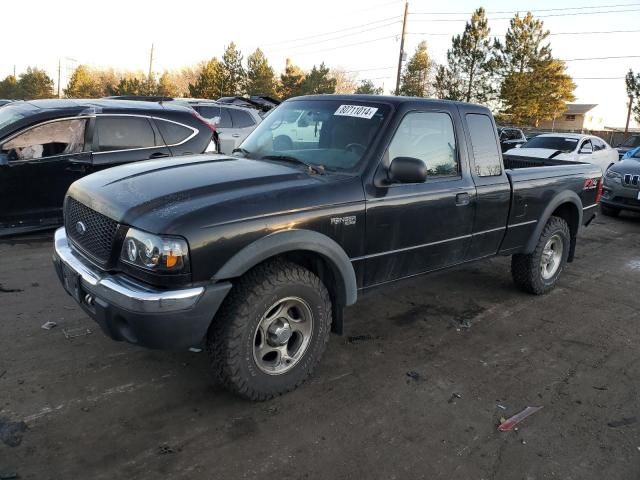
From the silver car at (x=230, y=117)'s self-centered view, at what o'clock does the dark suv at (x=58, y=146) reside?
The dark suv is roughly at 11 o'clock from the silver car.

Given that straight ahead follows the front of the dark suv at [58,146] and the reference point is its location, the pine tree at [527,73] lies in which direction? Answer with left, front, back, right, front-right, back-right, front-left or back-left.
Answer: back

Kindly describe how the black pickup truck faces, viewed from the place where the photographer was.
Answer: facing the viewer and to the left of the viewer

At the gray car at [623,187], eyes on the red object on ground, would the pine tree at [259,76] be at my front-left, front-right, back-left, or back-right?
back-right

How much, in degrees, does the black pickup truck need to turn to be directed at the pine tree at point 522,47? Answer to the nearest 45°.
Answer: approximately 135° to its right

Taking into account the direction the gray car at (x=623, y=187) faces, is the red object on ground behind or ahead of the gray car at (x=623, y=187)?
ahead

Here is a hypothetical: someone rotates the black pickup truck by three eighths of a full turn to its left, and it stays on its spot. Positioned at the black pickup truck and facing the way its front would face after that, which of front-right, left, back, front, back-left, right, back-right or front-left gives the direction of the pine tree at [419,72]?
left

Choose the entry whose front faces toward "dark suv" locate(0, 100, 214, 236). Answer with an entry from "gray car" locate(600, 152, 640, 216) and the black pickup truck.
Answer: the gray car

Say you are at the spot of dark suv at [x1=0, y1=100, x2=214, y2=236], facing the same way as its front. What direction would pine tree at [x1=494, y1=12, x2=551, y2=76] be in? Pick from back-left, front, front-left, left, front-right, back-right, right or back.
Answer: back

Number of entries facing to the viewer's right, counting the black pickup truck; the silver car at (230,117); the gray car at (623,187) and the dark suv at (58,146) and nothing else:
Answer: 0

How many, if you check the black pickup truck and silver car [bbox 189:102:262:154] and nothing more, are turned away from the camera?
0

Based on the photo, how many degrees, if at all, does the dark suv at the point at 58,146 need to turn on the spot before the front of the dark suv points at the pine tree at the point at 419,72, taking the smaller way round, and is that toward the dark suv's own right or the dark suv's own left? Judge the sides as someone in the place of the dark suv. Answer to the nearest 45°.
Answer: approximately 180°

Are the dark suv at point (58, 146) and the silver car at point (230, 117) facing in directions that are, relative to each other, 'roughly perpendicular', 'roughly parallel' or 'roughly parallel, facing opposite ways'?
roughly parallel

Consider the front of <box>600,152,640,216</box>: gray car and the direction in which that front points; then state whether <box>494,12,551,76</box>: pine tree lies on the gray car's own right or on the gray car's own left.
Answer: on the gray car's own right
